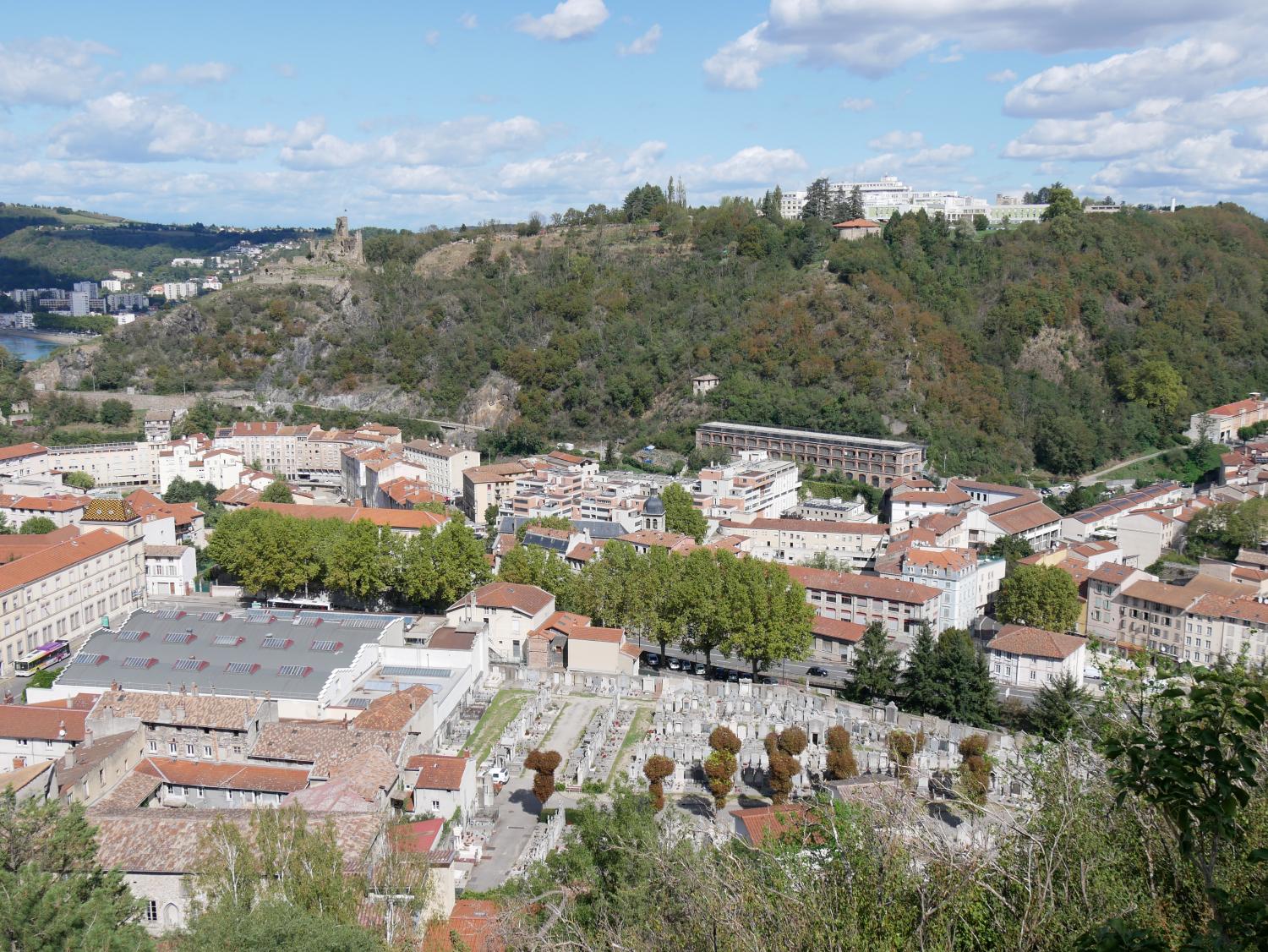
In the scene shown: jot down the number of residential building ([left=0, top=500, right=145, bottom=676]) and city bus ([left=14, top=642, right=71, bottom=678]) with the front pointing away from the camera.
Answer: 0

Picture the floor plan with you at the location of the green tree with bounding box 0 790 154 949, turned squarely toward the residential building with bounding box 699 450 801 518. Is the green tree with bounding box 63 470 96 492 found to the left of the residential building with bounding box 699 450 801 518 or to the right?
left

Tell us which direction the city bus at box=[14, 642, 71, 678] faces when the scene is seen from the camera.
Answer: facing the viewer and to the left of the viewer

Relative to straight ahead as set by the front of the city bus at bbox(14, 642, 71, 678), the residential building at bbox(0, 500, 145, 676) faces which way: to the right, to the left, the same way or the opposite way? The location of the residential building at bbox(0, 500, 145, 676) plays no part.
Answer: to the left

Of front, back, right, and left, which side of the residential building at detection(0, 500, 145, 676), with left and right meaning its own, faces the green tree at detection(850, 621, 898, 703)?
front

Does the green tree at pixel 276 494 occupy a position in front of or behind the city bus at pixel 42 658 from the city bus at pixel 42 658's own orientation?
behind

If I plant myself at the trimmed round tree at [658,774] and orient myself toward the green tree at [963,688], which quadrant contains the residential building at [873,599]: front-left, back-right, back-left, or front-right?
front-left

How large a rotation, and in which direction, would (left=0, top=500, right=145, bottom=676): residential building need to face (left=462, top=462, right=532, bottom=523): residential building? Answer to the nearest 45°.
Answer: approximately 90° to its left

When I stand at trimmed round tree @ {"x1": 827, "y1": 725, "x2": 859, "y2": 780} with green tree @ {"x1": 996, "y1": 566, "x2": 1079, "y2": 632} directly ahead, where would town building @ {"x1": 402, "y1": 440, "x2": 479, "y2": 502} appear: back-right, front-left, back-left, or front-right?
front-left

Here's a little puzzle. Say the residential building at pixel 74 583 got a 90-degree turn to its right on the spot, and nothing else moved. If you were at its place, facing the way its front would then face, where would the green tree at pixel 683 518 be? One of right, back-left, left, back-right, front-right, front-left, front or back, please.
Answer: back-left

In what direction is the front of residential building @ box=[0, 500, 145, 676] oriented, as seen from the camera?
facing the viewer and to the right of the viewer

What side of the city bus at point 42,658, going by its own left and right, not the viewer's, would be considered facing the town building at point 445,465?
back

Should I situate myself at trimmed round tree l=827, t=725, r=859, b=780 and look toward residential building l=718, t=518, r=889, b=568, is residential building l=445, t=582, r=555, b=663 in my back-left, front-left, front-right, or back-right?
front-left
